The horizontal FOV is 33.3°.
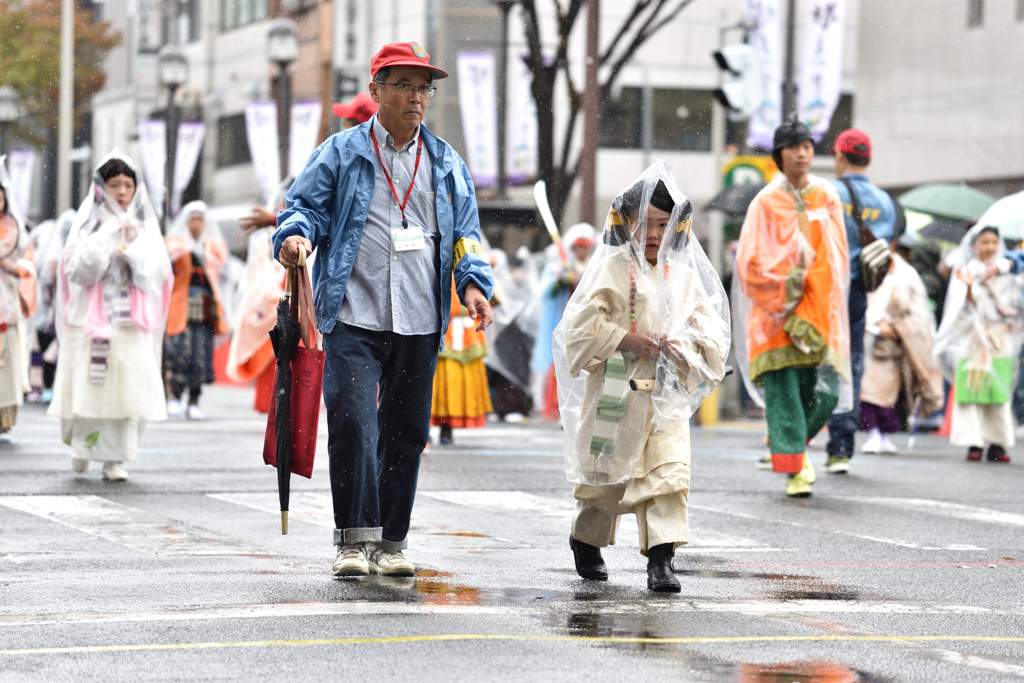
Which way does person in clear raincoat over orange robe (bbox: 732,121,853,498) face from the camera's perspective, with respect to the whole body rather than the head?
toward the camera

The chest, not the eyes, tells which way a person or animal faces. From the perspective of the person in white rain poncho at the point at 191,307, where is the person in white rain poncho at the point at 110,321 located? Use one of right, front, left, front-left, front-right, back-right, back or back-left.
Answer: front

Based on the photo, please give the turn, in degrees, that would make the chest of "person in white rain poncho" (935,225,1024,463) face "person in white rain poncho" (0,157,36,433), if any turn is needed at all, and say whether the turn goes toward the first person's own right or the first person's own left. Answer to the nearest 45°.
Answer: approximately 45° to the first person's own right

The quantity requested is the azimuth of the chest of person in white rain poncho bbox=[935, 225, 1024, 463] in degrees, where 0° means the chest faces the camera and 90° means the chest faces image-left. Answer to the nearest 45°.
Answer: approximately 0°

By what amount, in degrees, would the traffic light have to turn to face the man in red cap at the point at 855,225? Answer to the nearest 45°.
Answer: approximately 90° to its left

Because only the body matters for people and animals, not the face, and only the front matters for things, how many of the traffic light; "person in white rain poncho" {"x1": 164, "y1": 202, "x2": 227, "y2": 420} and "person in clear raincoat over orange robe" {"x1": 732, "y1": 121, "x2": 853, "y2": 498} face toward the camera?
2

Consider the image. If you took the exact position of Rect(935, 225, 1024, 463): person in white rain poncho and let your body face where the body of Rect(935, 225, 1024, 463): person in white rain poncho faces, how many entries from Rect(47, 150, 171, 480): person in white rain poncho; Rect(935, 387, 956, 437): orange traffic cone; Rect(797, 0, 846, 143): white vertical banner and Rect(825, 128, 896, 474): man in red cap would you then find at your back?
2

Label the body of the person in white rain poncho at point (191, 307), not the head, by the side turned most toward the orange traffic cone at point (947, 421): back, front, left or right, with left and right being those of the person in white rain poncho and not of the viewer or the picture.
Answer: left

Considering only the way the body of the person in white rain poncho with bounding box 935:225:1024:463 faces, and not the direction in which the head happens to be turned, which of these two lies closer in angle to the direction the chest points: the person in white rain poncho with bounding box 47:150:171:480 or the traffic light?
the person in white rain poncho

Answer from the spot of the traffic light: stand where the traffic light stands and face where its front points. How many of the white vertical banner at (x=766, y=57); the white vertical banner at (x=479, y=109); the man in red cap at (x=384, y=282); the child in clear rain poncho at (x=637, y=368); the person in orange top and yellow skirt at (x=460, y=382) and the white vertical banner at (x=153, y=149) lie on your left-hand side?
3

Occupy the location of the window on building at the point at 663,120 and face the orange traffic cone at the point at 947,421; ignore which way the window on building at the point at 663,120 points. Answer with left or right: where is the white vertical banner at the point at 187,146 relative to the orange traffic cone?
right

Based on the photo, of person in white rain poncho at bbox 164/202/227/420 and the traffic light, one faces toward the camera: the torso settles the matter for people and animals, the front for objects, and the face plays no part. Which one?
the person in white rain poncho

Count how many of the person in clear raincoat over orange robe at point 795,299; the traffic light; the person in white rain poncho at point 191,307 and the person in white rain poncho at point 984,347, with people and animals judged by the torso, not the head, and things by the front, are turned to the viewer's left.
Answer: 1

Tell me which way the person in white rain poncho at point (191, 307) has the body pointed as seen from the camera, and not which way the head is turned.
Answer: toward the camera

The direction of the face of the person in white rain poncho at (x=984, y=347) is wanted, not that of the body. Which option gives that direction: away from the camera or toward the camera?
toward the camera

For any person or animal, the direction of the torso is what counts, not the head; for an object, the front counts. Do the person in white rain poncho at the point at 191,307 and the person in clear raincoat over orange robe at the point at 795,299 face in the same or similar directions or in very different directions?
same or similar directions

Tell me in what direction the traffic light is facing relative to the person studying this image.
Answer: facing to the left of the viewer

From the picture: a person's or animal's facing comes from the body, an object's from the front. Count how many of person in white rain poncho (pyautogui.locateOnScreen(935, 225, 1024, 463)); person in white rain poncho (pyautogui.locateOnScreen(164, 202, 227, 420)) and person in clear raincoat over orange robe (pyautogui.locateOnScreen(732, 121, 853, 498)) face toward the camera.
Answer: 3

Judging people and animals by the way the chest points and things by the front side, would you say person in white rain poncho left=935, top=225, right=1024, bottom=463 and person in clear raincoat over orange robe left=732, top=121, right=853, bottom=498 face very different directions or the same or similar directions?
same or similar directions

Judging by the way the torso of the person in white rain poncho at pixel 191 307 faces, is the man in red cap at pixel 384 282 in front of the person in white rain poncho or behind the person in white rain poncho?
in front
